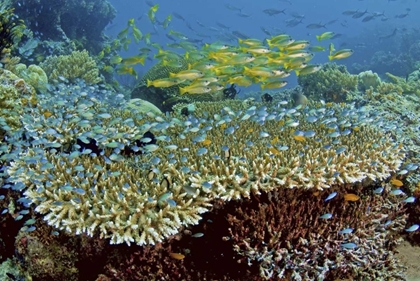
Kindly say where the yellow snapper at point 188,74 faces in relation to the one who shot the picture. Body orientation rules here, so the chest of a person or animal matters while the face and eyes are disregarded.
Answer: facing to the right of the viewer

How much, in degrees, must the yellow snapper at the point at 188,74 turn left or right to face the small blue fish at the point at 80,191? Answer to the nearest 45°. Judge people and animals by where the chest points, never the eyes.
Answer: approximately 90° to its right

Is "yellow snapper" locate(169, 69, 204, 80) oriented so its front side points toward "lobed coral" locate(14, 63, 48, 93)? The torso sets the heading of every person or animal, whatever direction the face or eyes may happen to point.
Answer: no

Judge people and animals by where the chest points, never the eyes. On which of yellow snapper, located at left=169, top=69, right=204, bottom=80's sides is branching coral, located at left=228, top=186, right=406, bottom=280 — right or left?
on its right

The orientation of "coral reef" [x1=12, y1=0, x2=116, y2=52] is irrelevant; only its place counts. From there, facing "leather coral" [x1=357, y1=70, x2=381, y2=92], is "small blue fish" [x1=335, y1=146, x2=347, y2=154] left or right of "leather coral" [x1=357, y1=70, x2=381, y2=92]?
right
